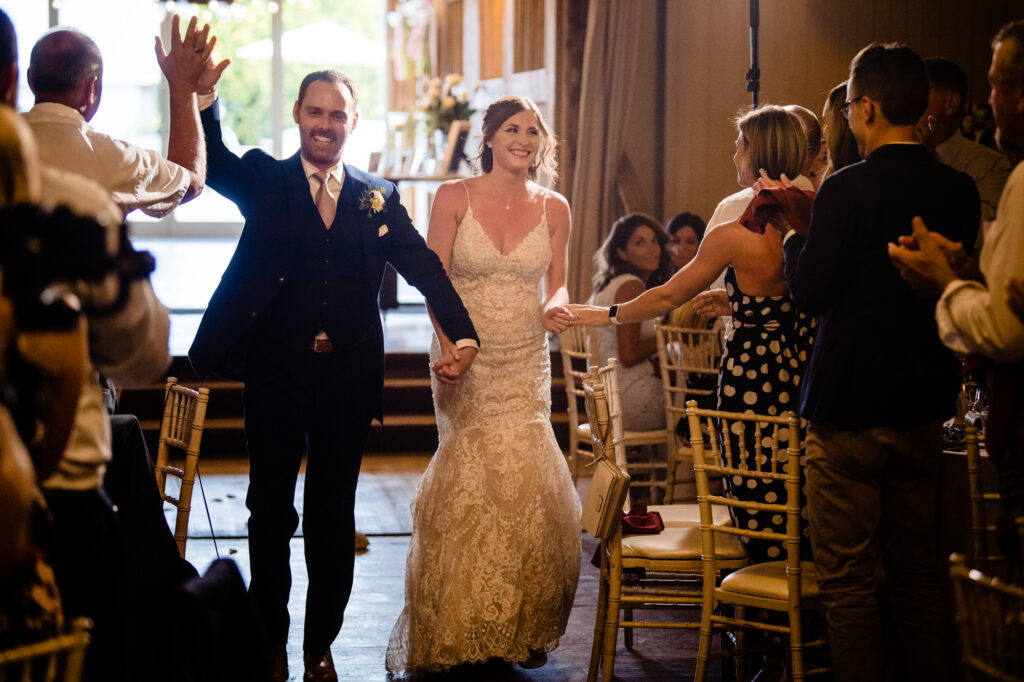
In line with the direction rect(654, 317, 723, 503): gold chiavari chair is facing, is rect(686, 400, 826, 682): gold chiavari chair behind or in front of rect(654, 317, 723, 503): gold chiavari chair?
behind

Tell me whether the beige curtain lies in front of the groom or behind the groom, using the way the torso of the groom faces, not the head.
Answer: behind

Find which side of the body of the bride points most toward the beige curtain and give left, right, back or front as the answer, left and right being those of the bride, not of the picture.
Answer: back

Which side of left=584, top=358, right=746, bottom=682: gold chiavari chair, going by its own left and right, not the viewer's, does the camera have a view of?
right

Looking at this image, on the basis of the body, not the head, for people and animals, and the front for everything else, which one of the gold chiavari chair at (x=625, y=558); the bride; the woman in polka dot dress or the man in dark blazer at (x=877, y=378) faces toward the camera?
the bride

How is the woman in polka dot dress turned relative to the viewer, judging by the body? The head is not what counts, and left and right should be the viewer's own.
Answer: facing away from the viewer and to the left of the viewer

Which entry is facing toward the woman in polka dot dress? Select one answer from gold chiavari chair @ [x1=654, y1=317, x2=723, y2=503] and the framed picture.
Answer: the framed picture

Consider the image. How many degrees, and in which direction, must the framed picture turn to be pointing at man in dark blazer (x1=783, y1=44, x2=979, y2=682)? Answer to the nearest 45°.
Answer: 0° — it already faces them

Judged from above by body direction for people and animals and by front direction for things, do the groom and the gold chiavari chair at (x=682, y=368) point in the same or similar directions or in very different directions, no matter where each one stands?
very different directions

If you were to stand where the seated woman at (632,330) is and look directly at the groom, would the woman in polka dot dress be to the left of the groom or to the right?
left

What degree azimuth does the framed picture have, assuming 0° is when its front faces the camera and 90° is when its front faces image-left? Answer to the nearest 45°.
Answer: approximately 0°

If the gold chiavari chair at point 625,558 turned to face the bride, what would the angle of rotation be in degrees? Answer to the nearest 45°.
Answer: approximately 135° to its left

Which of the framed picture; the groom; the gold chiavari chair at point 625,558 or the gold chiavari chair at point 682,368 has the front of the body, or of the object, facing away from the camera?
the gold chiavari chair at point 682,368

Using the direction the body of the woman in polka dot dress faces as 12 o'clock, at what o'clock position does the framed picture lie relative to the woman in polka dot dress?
The framed picture is roughly at 1 o'clock from the woman in polka dot dress.

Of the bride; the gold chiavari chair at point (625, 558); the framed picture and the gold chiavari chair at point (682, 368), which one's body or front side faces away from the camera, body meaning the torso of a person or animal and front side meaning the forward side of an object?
the gold chiavari chair at point (682, 368)

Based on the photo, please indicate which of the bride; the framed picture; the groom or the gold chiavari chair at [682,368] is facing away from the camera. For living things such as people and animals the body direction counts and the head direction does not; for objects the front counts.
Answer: the gold chiavari chair
